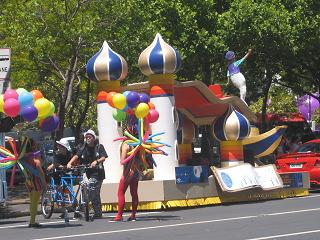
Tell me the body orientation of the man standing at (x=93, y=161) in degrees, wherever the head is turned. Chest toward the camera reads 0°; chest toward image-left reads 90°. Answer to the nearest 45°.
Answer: approximately 45°

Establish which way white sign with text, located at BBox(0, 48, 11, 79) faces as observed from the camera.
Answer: facing the viewer

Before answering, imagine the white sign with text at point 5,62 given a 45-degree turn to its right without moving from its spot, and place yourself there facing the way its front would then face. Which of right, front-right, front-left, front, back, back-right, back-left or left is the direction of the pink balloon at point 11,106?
front-left

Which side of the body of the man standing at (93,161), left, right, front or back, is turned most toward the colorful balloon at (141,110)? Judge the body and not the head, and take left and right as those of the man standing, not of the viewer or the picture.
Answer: left

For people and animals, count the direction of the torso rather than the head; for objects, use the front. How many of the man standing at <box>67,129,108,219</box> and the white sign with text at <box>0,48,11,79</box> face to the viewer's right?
0

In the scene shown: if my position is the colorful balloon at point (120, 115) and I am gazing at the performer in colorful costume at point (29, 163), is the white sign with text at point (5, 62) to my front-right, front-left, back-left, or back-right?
front-right

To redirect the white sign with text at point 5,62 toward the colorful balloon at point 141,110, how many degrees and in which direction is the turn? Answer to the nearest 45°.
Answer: approximately 45° to its left
